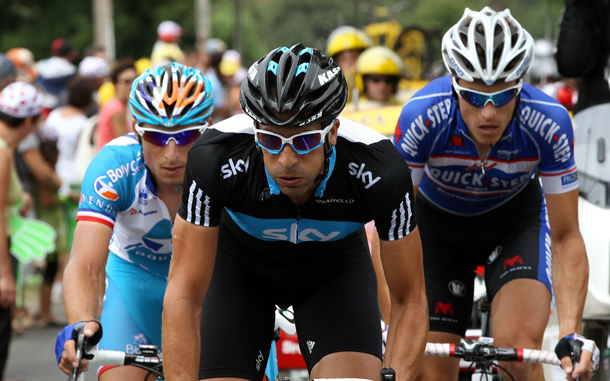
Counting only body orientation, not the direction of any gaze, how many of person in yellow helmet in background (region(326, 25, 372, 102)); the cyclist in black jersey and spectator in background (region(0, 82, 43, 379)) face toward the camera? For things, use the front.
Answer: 2

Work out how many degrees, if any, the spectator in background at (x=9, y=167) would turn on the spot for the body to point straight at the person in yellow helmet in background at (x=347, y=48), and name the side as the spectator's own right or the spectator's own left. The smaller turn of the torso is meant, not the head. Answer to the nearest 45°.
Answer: approximately 45° to the spectator's own left

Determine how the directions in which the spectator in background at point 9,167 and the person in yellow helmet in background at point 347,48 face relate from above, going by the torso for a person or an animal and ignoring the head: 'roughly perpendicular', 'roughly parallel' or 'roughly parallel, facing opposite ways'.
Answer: roughly perpendicular

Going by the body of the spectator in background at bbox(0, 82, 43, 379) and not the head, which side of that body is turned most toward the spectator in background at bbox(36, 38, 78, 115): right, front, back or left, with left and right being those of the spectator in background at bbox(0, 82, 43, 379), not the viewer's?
left

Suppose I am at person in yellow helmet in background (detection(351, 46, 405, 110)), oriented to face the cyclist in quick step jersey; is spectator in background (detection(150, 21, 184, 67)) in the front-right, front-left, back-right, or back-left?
back-right

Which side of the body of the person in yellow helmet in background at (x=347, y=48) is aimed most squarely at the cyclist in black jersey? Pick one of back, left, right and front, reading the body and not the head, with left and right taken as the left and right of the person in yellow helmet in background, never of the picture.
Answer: front

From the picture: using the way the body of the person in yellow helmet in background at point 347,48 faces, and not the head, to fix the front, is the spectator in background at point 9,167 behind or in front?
in front

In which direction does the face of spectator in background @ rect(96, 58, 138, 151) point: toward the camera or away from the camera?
toward the camera

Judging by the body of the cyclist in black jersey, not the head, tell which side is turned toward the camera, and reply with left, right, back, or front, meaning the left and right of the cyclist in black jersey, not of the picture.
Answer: front

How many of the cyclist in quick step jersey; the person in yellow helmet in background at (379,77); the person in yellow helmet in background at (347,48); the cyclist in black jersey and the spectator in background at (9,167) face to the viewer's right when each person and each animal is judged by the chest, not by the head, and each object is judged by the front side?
1

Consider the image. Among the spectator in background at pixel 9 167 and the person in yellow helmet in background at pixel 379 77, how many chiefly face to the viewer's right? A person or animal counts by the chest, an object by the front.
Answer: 1

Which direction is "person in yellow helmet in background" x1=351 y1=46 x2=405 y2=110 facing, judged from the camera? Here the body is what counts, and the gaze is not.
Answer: toward the camera

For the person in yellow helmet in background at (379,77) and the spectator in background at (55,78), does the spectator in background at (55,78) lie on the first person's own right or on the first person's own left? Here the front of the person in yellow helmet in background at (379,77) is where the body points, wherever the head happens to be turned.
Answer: on the first person's own right

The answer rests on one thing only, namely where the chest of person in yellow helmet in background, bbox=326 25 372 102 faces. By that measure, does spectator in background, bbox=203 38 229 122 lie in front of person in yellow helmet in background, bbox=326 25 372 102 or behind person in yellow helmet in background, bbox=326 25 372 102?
behind

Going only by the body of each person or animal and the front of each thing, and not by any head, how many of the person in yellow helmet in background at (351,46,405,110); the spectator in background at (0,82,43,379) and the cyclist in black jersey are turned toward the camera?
2

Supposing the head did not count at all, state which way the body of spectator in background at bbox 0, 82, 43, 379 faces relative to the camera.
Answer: to the viewer's right

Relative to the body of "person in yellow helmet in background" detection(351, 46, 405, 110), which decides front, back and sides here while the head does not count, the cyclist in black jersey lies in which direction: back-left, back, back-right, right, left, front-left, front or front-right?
front

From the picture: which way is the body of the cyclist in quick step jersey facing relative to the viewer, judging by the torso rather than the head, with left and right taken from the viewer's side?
facing the viewer

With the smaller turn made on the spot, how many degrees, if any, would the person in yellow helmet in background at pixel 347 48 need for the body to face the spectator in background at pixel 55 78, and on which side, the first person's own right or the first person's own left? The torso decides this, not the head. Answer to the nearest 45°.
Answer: approximately 90° to the first person's own right
